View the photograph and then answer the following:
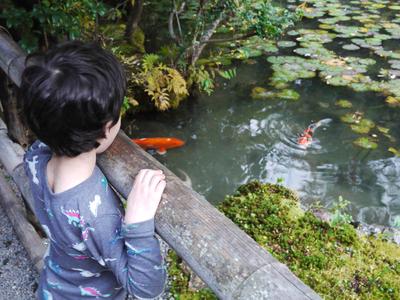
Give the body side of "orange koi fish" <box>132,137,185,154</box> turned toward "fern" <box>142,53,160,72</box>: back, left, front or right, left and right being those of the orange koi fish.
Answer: left

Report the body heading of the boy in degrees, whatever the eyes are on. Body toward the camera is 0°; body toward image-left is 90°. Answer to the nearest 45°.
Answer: approximately 225°

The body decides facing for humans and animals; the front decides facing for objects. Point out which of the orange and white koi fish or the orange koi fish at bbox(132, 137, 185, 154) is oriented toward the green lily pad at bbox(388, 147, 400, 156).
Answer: the orange koi fish

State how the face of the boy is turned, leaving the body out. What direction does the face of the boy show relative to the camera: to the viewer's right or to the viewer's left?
to the viewer's right
